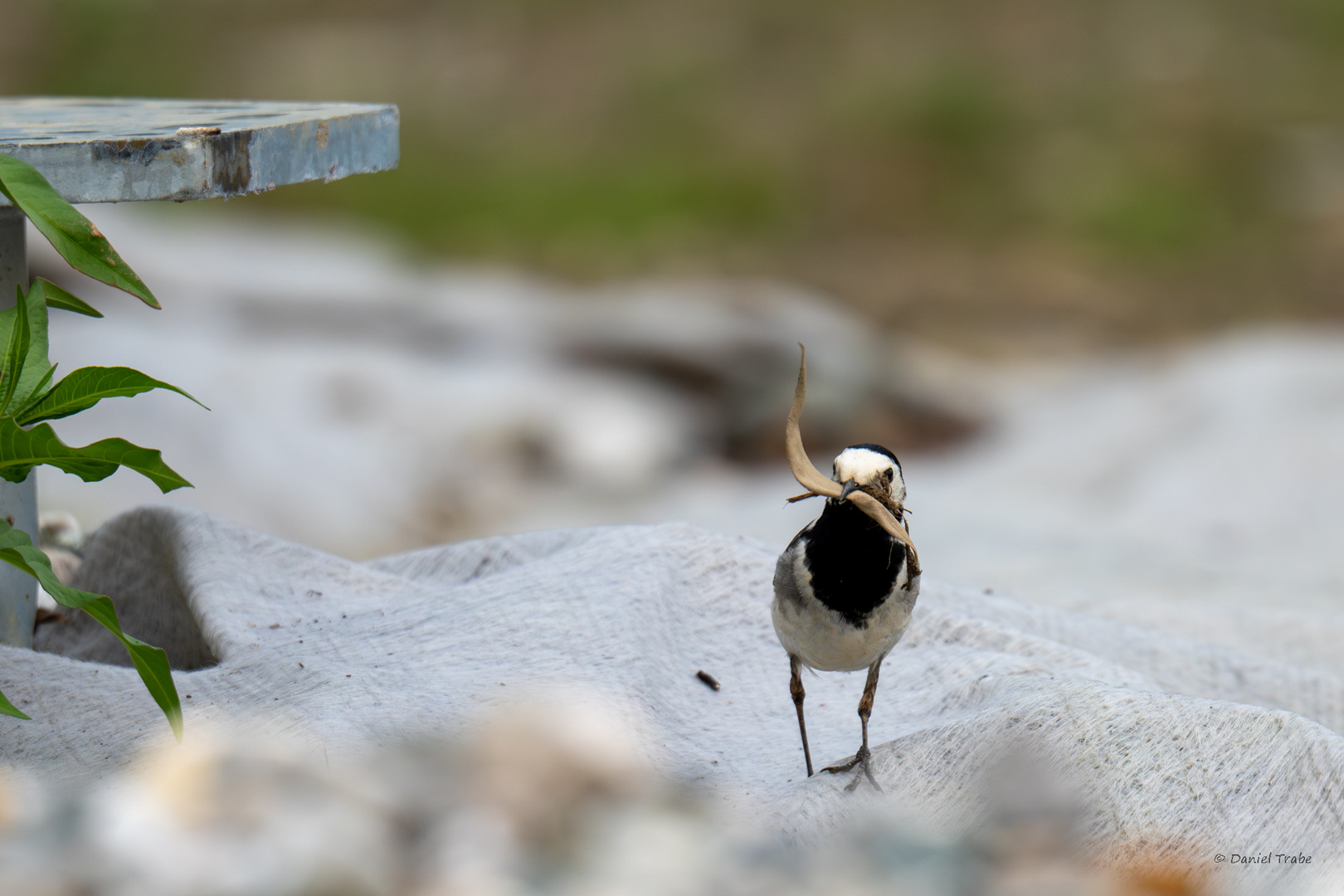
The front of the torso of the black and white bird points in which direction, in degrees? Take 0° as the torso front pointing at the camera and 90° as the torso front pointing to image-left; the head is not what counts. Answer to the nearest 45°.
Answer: approximately 0°

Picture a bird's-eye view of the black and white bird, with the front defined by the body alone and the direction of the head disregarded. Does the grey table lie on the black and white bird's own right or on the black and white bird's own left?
on the black and white bird's own right

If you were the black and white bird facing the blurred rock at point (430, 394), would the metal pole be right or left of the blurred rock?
left

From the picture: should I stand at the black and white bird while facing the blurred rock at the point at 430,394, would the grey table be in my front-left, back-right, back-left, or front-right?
front-left

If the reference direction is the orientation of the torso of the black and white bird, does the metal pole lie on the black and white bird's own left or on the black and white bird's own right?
on the black and white bird's own right

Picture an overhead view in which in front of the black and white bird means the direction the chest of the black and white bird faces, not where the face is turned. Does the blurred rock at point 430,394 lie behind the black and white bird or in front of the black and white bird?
behind
